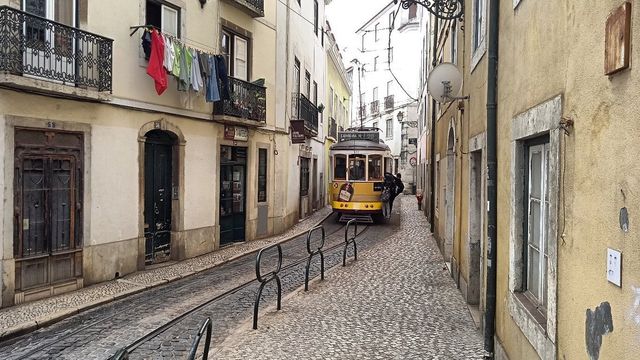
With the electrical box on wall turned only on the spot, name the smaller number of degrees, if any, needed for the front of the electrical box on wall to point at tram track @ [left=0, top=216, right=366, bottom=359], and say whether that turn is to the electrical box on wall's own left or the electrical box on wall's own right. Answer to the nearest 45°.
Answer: approximately 45° to the electrical box on wall's own right

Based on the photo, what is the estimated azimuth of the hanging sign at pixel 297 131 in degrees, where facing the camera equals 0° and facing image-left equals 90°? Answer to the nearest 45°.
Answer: approximately 0°

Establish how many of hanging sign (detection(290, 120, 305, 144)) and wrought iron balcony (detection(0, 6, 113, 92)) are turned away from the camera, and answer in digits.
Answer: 0

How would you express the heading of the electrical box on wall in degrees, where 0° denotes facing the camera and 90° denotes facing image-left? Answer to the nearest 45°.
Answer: approximately 45°

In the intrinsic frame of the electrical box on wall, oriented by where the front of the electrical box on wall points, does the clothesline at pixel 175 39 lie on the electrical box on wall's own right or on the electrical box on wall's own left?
on the electrical box on wall's own right

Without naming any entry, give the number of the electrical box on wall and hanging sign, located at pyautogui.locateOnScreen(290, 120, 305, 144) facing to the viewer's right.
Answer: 0

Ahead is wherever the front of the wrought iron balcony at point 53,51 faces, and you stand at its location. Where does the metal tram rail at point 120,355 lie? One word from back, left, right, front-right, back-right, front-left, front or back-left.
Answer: front-right

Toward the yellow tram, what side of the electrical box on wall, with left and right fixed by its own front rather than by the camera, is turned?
right

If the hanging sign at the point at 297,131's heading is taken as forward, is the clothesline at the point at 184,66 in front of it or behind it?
in front

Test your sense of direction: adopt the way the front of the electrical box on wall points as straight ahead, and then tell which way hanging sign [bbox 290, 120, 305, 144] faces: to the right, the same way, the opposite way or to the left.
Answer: to the left

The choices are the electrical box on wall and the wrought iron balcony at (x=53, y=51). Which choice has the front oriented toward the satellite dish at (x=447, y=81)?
the wrought iron balcony

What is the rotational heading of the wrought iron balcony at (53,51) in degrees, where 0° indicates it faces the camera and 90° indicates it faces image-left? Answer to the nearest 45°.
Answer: approximately 315°
